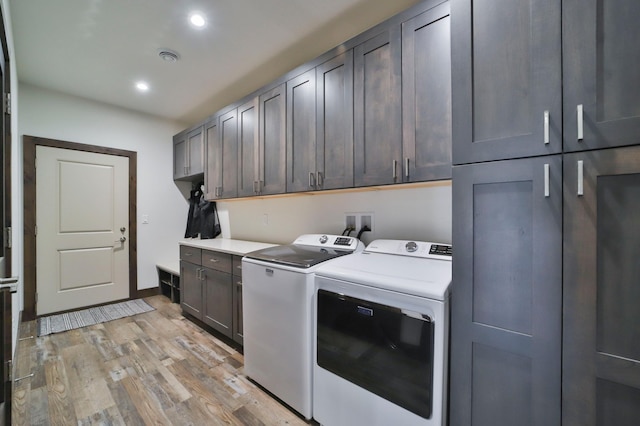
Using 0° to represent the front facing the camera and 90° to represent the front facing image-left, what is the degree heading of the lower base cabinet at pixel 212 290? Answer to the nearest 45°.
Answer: approximately 45°

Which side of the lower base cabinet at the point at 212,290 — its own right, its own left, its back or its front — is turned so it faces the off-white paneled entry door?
right

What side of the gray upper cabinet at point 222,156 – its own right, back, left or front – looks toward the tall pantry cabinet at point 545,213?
left

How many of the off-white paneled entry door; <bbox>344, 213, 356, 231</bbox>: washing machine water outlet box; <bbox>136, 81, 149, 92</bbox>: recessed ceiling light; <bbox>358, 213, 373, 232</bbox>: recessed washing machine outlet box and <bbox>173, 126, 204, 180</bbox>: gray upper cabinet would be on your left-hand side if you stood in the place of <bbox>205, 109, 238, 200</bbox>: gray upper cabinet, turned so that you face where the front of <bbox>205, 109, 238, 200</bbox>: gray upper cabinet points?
2

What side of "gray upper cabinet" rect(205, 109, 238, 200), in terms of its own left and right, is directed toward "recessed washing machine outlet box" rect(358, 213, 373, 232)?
left

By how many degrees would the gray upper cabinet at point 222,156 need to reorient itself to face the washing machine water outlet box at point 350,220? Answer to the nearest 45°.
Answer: approximately 90° to its left

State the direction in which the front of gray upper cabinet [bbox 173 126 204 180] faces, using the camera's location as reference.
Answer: facing the viewer and to the left of the viewer

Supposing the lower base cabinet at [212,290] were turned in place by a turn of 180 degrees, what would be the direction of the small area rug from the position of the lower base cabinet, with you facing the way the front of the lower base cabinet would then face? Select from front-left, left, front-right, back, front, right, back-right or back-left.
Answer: left
